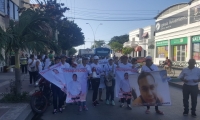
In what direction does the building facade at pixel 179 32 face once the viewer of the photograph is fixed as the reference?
facing the viewer and to the left of the viewer

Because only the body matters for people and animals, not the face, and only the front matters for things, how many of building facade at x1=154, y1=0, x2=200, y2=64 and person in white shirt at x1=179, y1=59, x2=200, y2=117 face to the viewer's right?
0

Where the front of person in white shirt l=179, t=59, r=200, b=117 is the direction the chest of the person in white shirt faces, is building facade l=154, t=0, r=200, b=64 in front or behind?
behind

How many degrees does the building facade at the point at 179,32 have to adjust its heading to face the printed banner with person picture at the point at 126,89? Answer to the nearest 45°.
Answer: approximately 45° to its left

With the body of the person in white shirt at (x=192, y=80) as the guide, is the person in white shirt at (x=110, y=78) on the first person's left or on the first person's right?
on the first person's right

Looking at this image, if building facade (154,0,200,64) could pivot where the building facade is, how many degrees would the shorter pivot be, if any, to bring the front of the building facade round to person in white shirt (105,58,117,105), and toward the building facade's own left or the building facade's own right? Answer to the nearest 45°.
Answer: approximately 45° to the building facade's own left
